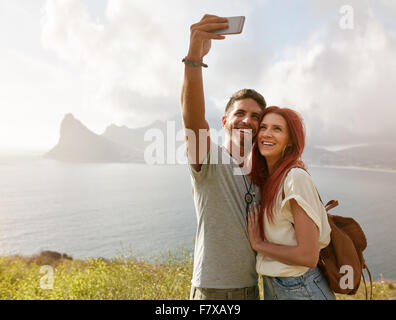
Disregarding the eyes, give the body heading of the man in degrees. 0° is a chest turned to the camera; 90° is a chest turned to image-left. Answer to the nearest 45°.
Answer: approximately 315°
